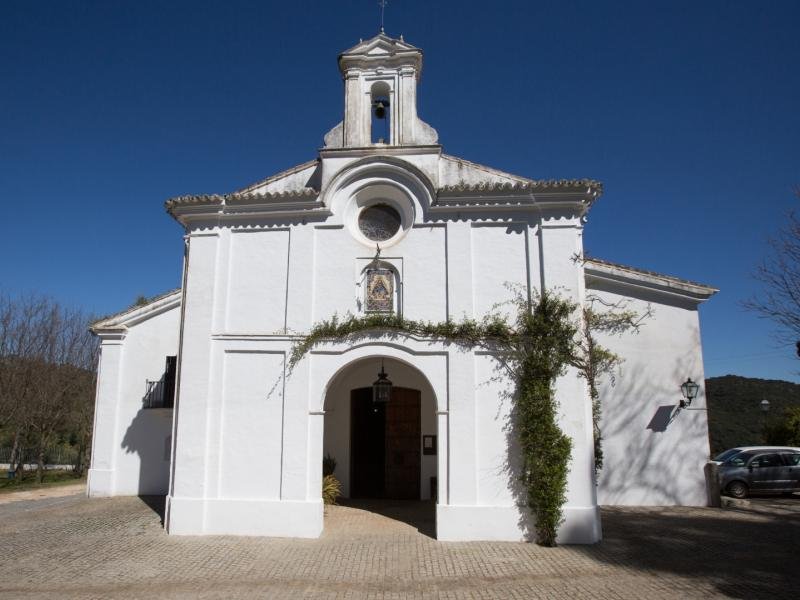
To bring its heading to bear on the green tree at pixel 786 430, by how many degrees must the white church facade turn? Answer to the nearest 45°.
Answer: approximately 135° to its left

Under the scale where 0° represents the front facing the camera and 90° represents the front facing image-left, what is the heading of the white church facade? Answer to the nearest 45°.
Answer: approximately 0°

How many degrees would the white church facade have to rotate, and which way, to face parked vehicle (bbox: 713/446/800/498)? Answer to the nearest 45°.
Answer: approximately 135° to its left
